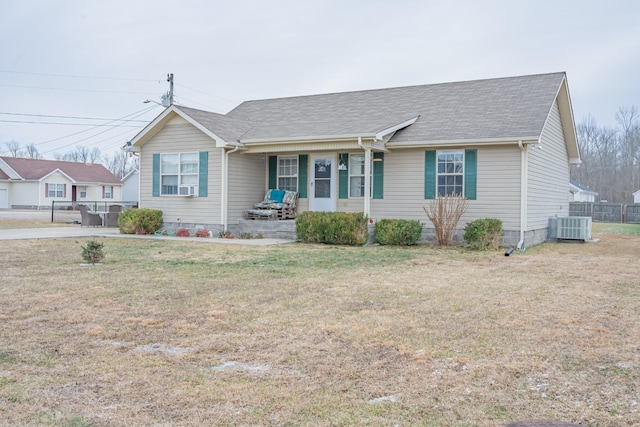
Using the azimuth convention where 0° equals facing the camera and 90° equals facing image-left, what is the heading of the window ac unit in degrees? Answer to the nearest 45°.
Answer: approximately 0°

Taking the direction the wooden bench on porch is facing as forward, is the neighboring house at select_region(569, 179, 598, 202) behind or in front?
behind

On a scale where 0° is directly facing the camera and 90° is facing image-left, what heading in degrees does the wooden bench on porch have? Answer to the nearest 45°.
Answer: approximately 45°

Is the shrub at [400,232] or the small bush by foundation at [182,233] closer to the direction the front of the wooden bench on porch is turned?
the small bush by foundation

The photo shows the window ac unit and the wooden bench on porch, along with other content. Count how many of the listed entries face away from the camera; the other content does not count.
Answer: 0

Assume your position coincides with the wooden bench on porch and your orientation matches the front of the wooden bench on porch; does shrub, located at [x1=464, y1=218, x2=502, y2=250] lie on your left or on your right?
on your left

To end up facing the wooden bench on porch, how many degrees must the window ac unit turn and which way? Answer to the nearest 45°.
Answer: approximately 90° to its left

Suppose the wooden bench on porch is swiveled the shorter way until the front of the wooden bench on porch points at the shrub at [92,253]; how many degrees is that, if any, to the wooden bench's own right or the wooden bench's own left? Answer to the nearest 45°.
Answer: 0° — it already faces it

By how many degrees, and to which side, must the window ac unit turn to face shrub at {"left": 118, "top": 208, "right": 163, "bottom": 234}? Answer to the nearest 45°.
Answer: approximately 90° to its right

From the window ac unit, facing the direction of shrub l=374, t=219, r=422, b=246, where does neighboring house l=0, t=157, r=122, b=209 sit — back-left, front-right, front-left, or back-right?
back-left

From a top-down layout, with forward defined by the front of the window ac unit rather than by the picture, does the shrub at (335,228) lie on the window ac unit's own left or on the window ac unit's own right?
on the window ac unit's own left

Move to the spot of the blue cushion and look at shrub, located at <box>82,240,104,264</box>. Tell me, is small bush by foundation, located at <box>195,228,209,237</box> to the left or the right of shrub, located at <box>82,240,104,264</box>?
right
